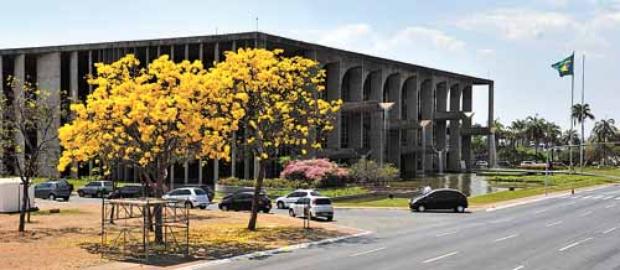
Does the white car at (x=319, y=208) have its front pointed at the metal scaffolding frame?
no

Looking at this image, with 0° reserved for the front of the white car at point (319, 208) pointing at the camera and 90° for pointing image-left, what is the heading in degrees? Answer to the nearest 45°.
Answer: approximately 135°

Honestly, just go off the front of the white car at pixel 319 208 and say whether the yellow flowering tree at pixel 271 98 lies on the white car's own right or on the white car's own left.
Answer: on the white car's own left
